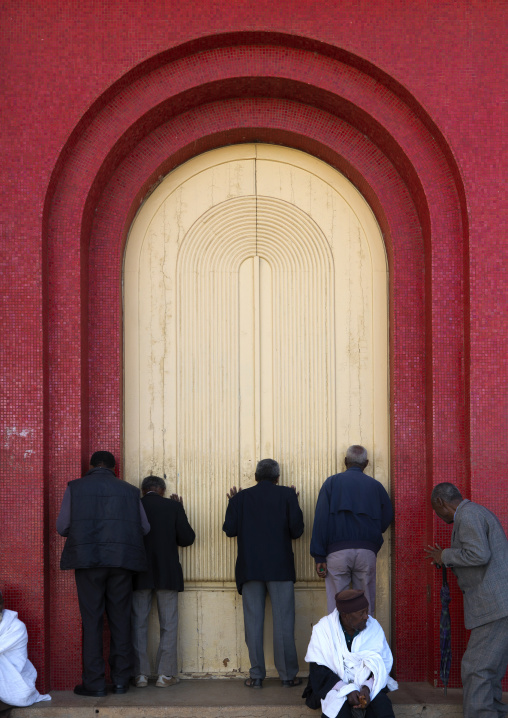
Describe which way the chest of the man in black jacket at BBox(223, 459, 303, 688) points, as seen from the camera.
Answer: away from the camera

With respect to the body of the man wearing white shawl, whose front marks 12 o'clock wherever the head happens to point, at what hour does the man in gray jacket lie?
The man in gray jacket is roughly at 8 o'clock from the man wearing white shawl.

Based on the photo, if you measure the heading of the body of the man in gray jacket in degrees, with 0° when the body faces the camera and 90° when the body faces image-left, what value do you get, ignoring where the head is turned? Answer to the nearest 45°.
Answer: approximately 90°

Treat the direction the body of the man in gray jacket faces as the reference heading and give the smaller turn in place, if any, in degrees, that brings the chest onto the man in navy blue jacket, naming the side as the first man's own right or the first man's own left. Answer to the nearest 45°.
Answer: approximately 45° to the first man's own right

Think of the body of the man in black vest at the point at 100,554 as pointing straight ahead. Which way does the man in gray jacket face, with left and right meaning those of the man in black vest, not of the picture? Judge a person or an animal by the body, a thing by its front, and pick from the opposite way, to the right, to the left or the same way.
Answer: to the left

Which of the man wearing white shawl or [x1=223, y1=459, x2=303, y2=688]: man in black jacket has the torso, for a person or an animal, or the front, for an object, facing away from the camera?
the man in black jacket

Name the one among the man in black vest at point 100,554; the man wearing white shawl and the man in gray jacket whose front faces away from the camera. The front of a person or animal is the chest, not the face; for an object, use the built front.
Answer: the man in black vest

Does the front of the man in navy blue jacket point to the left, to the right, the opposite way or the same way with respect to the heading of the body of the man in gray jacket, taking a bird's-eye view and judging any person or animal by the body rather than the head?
to the right

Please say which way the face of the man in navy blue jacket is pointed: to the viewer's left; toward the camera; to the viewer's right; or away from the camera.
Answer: away from the camera

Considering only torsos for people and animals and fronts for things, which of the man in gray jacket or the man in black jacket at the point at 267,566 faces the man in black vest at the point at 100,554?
the man in gray jacket

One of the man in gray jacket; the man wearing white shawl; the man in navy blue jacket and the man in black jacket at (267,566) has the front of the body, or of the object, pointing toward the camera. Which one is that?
the man wearing white shawl

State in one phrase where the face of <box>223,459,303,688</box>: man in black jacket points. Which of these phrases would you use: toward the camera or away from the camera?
away from the camera

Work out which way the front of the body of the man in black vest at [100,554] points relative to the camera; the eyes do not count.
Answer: away from the camera

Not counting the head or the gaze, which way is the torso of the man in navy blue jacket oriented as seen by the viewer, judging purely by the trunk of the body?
away from the camera
